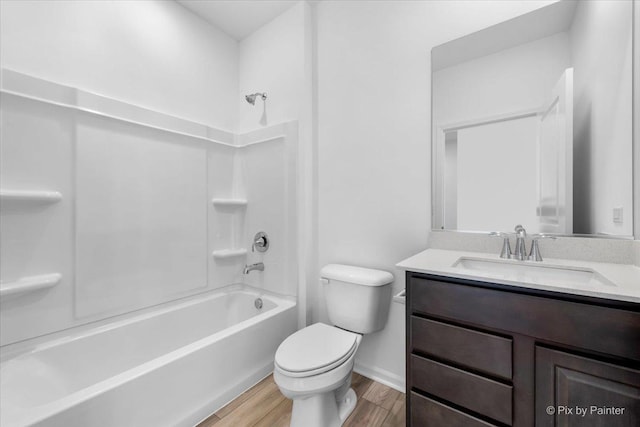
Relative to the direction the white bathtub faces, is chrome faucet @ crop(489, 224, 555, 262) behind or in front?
in front

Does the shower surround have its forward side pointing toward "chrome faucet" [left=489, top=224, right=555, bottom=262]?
yes

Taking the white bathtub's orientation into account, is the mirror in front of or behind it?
in front

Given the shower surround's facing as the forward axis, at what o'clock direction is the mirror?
The mirror is roughly at 12 o'clock from the shower surround.

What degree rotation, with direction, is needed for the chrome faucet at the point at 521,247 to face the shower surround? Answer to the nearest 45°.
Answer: approximately 45° to its right

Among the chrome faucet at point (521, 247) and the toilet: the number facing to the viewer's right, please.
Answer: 0
